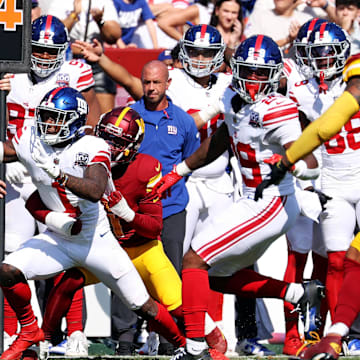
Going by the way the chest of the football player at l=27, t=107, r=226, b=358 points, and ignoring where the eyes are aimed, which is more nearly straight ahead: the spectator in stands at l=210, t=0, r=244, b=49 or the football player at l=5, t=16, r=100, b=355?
the football player

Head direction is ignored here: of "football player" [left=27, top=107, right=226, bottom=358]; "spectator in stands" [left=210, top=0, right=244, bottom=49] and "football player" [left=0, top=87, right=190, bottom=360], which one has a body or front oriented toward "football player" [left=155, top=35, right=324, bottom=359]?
the spectator in stands

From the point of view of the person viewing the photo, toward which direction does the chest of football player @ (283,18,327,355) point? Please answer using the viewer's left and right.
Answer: facing the viewer and to the left of the viewer

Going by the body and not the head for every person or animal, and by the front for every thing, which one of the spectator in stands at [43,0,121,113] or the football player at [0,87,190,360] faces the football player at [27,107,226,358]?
the spectator in stands

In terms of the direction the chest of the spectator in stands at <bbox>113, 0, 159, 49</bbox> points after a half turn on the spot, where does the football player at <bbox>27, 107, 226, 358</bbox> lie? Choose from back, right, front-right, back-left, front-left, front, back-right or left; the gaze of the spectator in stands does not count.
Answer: back

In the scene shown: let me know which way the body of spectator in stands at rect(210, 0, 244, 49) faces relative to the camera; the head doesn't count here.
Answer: toward the camera

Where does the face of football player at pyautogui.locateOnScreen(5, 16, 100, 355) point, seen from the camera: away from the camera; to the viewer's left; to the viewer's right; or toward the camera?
toward the camera

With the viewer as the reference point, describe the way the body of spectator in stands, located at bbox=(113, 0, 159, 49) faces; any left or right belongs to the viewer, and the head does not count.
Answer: facing the viewer

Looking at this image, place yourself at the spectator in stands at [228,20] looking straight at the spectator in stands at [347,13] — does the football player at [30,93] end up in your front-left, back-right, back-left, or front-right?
back-right

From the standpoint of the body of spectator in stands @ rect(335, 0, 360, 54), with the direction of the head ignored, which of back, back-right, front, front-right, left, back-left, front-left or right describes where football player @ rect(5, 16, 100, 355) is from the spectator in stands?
front-right

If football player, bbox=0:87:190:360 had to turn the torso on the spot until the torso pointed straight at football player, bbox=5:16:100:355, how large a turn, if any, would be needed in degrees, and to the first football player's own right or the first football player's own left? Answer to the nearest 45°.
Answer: approximately 135° to the first football player's own right

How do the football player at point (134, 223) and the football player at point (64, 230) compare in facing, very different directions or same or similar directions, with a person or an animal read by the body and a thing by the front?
same or similar directions

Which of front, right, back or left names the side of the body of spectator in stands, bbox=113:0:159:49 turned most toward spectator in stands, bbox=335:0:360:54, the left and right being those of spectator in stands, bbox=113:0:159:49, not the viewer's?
left
